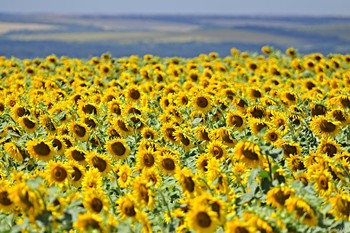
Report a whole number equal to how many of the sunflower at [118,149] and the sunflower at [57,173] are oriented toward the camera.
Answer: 2

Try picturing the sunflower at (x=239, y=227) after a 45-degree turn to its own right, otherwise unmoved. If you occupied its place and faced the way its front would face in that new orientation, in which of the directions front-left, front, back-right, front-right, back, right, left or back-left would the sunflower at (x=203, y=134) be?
back-right

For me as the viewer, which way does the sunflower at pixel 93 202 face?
facing the viewer

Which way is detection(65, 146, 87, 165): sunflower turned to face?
toward the camera

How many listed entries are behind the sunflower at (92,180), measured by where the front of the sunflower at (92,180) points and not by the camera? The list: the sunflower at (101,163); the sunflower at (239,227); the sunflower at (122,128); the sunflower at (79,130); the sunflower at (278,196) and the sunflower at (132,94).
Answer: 4

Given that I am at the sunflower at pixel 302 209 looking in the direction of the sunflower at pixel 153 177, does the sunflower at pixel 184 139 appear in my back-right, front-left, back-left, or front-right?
front-right

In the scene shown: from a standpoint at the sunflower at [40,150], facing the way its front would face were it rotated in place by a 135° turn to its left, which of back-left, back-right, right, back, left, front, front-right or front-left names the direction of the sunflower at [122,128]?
front

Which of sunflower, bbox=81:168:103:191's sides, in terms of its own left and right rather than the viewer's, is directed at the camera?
front

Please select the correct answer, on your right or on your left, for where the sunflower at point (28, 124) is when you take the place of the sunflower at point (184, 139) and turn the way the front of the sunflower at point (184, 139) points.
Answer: on your right
